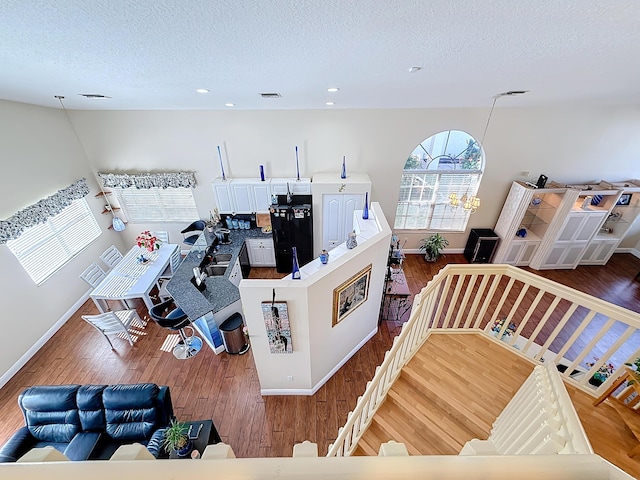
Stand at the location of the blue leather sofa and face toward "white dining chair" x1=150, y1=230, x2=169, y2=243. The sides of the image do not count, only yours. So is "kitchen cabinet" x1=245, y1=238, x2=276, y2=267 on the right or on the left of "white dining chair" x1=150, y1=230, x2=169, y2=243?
right

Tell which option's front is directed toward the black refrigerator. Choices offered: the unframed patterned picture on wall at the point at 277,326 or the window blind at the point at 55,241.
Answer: the window blind

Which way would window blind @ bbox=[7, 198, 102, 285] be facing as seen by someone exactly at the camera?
facing the viewer and to the right of the viewer

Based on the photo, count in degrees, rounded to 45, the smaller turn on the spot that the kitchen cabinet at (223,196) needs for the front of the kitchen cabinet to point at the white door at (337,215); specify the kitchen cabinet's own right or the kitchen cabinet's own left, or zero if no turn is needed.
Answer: approximately 45° to the kitchen cabinet's own left

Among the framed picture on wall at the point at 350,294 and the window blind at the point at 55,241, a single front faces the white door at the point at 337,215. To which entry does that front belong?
the window blind

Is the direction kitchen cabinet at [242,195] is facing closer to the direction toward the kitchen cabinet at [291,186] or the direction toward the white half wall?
the white half wall

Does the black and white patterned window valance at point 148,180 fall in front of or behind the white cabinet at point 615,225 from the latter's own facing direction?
in front
